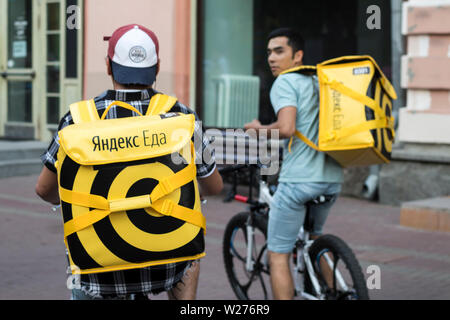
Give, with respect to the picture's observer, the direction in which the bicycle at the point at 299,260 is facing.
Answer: facing away from the viewer and to the left of the viewer

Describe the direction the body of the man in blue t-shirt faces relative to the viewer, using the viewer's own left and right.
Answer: facing away from the viewer and to the left of the viewer

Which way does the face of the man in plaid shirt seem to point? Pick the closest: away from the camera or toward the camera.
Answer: away from the camera

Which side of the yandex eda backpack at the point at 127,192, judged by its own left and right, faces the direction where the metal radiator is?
back

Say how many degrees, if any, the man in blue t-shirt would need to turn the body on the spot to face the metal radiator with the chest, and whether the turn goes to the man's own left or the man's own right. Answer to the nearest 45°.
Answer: approximately 45° to the man's own right

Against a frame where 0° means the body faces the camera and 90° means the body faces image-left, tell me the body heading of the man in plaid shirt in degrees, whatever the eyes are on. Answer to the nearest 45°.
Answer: approximately 180°

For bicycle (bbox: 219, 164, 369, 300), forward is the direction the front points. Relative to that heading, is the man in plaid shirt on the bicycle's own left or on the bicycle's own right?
on the bicycle's own left

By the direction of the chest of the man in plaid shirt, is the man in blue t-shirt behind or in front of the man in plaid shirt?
in front

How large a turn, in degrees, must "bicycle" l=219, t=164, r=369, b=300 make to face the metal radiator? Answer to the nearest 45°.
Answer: approximately 45° to its right

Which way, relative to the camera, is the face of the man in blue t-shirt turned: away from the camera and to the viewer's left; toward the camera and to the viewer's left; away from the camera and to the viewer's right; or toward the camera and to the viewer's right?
toward the camera and to the viewer's left
